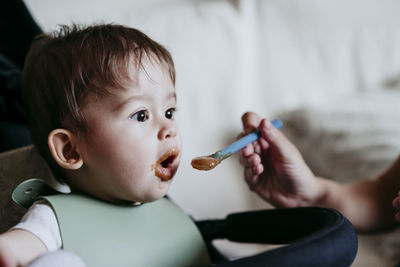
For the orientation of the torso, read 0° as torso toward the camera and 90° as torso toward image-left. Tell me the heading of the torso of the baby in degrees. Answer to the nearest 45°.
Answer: approximately 315°

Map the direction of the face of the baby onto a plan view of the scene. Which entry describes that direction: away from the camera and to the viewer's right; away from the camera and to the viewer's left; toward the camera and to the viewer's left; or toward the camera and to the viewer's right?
toward the camera and to the viewer's right
